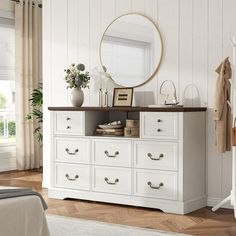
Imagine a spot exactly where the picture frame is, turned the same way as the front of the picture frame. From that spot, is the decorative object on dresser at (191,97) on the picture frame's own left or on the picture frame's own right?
on the picture frame's own left

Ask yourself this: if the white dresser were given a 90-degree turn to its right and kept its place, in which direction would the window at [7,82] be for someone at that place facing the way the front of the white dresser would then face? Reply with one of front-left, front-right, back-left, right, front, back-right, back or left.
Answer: front

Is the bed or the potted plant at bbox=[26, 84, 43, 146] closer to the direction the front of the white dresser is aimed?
the bed

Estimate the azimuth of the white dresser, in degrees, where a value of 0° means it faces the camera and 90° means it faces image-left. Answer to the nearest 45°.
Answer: approximately 45°

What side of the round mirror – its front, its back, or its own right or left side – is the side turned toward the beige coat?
left

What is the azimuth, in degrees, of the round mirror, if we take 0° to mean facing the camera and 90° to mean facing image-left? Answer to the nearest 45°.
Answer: approximately 45°

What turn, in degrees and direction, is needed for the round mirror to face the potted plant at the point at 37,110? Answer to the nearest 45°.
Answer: approximately 90° to its right

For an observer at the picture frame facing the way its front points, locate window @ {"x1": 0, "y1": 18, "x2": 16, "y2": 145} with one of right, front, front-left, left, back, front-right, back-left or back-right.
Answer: back-right
